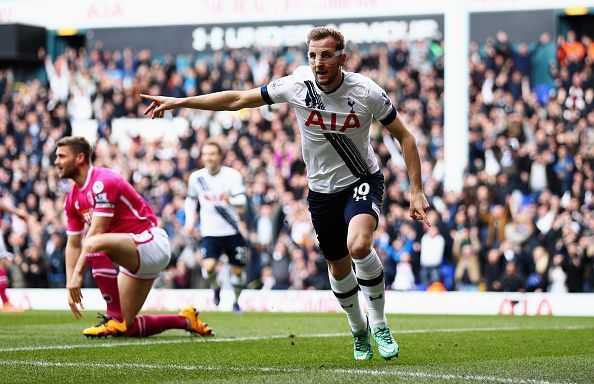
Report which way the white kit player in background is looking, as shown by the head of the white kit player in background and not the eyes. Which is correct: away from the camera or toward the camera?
toward the camera

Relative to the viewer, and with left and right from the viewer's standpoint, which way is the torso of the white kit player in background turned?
facing the viewer

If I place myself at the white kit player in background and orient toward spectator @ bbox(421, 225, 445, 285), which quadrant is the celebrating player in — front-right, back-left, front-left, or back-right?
back-right

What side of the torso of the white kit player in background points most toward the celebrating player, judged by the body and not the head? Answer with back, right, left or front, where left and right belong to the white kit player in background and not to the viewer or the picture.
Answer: front

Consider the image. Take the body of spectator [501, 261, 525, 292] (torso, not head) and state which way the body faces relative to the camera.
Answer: toward the camera

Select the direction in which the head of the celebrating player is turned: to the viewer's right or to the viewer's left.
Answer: to the viewer's left

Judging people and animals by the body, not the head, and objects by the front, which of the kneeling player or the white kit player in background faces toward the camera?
the white kit player in background

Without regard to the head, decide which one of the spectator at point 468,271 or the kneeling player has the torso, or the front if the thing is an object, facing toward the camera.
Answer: the spectator

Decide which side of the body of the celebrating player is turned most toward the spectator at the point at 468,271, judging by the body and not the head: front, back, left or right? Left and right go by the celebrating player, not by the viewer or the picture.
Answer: back

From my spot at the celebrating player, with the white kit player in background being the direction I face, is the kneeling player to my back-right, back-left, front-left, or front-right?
front-left

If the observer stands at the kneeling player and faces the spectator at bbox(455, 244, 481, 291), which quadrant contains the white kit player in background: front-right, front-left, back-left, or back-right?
front-left

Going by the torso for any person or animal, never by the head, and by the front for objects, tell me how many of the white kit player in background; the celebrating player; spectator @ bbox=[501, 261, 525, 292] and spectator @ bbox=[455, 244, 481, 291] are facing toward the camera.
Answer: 4
